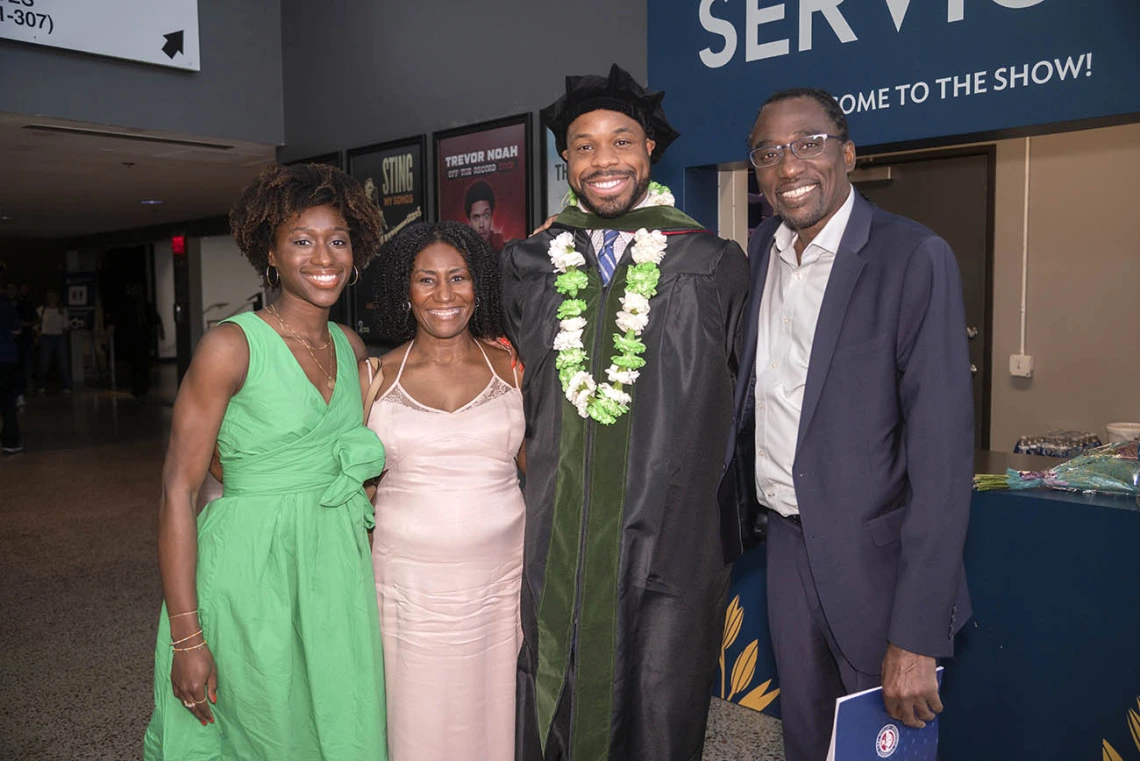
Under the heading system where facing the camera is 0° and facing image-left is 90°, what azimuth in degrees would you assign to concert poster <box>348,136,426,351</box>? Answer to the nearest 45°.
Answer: approximately 45°

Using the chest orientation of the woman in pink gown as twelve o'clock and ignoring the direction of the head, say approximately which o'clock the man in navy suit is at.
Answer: The man in navy suit is roughly at 10 o'clock from the woman in pink gown.
